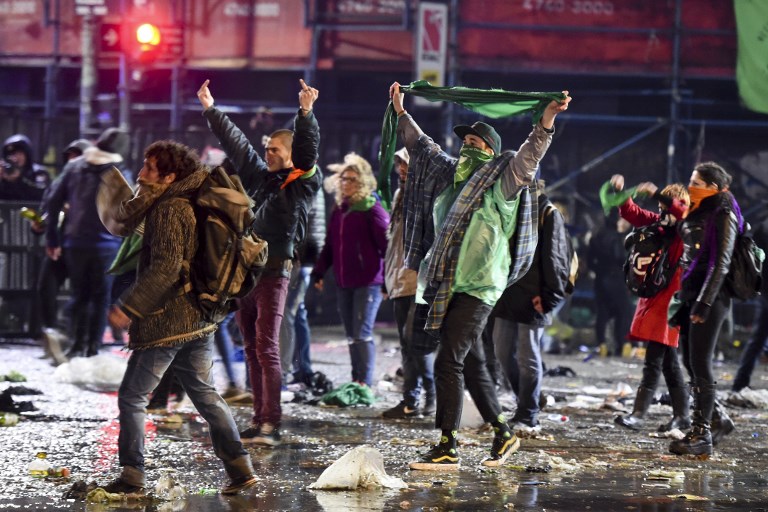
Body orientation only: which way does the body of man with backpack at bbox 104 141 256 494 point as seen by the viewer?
to the viewer's left

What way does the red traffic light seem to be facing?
toward the camera

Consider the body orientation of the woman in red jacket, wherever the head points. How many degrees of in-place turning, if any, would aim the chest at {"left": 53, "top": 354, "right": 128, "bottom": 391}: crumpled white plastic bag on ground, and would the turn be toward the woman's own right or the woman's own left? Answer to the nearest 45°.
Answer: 0° — they already face it

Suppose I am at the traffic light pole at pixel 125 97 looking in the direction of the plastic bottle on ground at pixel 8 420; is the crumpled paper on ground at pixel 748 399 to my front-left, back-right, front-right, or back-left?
front-left

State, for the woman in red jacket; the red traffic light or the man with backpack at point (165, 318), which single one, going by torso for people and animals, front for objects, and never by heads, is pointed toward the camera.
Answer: the red traffic light

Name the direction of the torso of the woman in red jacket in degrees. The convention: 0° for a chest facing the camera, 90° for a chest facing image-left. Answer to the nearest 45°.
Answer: approximately 90°

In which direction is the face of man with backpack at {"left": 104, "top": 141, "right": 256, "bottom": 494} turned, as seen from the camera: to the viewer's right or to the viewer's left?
to the viewer's left

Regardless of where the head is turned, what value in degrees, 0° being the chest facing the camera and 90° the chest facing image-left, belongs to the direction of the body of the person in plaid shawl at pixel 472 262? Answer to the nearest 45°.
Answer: approximately 45°

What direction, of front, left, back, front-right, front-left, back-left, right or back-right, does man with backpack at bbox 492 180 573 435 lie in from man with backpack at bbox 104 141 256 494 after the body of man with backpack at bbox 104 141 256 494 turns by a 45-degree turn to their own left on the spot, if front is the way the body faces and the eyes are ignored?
back

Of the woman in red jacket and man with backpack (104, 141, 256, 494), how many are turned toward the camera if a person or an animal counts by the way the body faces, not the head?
0

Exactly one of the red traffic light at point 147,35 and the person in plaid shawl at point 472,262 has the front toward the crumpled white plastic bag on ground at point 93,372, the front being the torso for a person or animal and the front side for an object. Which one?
the red traffic light

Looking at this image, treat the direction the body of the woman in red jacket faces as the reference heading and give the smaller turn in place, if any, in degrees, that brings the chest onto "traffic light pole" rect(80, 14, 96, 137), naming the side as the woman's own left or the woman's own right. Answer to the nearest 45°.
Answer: approximately 45° to the woman's own right
